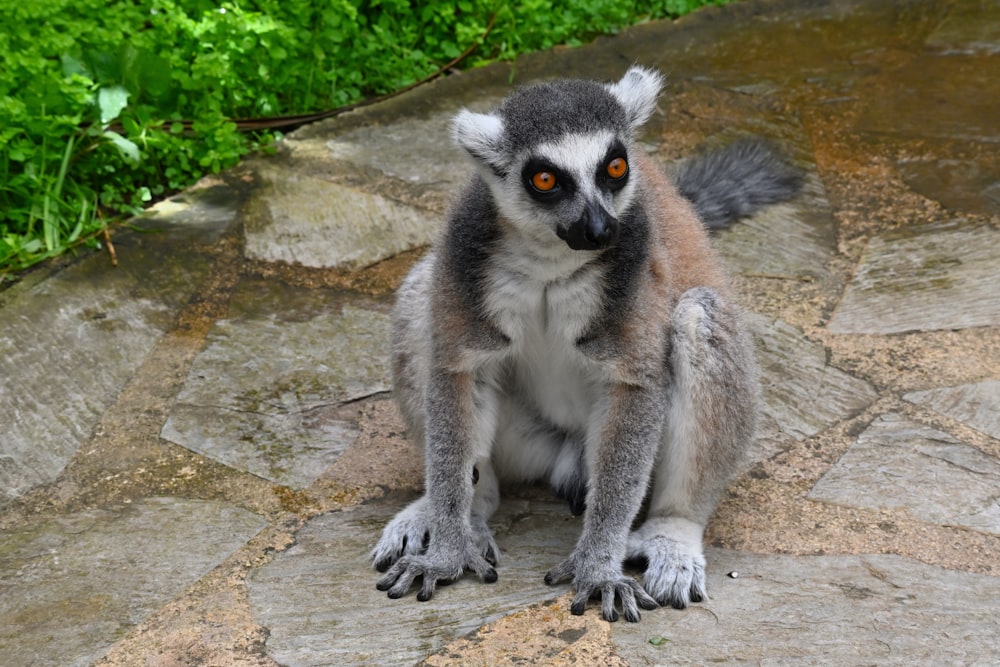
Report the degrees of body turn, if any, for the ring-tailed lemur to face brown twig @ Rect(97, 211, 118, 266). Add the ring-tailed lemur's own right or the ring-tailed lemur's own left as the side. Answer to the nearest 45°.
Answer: approximately 135° to the ring-tailed lemur's own right

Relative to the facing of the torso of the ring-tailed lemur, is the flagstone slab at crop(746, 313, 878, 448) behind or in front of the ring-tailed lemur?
behind

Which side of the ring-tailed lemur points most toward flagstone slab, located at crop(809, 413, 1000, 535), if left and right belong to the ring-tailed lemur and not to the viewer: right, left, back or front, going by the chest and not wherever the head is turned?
left

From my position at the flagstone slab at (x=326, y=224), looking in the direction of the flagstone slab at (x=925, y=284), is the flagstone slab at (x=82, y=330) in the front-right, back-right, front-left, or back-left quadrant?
back-right

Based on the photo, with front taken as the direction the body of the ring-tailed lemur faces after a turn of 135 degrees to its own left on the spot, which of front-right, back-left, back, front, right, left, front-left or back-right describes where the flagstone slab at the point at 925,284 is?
front

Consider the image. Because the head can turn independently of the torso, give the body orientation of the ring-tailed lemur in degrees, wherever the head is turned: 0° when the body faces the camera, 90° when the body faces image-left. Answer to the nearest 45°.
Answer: approximately 0°

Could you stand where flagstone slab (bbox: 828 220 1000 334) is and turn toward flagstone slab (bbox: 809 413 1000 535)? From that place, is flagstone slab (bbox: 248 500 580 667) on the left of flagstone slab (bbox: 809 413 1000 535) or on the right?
right

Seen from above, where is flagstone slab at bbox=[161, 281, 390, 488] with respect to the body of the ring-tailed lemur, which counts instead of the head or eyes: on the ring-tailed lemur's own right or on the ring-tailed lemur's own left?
on the ring-tailed lemur's own right

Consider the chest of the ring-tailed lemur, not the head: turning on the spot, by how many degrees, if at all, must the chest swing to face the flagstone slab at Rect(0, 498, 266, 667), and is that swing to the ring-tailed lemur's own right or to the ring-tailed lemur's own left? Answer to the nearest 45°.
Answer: approximately 90° to the ring-tailed lemur's own right

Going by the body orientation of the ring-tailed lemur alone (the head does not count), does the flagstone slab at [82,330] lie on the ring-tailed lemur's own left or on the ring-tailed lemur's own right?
on the ring-tailed lemur's own right
